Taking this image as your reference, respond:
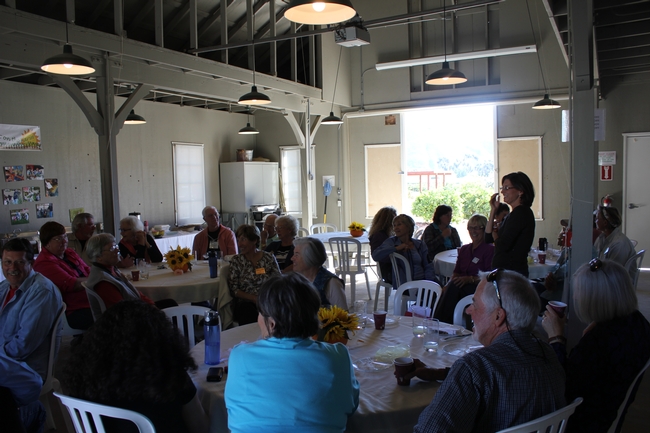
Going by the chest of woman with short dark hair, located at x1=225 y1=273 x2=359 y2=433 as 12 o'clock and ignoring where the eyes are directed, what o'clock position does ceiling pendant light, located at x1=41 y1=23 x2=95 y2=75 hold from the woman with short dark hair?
The ceiling pendant light is roughly at 11 o'clock from the woman with short dark hair.

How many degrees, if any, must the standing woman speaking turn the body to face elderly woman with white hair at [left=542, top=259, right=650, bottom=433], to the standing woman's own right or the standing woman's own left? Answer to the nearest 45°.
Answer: approximately 90° to the standing woman's own left

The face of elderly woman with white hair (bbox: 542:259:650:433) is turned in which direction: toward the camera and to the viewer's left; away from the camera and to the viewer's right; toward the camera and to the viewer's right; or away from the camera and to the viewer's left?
away from the camera and to the viewer's left

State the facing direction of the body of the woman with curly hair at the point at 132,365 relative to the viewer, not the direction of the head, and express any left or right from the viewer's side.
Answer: facing away from the viewer and to the right of the viewer

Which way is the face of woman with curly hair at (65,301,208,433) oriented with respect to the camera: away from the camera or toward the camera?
away from the camera

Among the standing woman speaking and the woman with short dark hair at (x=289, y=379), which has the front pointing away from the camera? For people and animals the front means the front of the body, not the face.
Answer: the woman with short dark hair
